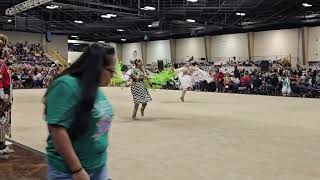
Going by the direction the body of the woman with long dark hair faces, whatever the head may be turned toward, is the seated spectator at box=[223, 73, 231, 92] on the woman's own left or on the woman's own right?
on the woman's own left

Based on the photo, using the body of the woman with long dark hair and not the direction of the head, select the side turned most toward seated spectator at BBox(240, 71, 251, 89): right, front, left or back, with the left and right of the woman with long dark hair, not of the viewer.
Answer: left

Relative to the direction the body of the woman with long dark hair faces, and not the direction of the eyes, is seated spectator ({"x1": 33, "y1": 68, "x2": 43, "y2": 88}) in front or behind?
behind

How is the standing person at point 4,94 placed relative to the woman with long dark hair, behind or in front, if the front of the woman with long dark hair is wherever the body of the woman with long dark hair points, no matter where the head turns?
behind

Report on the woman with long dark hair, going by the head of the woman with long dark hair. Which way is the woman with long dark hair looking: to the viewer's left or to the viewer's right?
to the viewer's right
